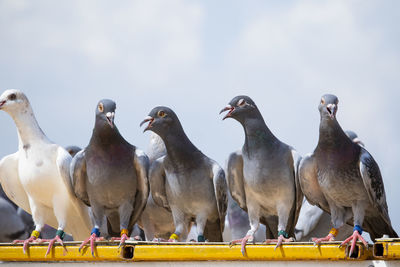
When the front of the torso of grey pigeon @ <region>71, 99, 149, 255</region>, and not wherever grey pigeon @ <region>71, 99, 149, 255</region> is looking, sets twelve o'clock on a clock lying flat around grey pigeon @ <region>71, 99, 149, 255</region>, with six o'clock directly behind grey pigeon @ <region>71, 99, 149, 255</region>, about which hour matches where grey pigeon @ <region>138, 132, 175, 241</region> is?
grey pigeon @ <region>138, 132, 175, 241</region> is roughly at 7 o'clock from grey pigeon @ <region>71, 99, 149, 255</region>.

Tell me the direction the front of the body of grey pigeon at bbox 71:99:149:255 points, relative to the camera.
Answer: toward the camera

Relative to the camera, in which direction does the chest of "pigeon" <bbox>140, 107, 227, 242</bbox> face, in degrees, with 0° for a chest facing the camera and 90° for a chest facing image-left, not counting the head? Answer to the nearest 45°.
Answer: approximately 45°

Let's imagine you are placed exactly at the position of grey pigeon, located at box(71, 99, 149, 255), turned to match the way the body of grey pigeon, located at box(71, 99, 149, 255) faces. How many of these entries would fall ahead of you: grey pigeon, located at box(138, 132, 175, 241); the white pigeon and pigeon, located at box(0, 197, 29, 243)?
0

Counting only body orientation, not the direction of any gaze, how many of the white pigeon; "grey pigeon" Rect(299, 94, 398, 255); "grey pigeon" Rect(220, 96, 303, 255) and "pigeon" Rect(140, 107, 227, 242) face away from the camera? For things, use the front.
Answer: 0

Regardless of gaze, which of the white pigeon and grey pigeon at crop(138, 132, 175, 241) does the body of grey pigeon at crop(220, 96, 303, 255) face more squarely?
the white pigeon

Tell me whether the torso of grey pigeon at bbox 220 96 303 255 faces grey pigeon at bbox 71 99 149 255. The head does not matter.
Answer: no

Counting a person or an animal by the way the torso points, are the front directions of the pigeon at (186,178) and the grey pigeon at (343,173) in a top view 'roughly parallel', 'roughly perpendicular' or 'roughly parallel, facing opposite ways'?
roughly parallel

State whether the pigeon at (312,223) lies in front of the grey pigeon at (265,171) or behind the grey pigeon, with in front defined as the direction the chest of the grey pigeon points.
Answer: behind

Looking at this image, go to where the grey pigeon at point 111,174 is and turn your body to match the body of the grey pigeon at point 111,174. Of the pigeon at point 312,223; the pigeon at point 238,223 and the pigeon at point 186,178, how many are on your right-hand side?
0

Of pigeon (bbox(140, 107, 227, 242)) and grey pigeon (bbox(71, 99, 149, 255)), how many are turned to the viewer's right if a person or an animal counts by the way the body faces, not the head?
0

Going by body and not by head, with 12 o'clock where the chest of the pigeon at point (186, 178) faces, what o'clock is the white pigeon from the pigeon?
The white pigeon is roughly at 2 o'clock from the pigeon.

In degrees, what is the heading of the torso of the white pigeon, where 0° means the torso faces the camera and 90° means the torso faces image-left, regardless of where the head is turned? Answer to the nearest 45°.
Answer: approximately 45°

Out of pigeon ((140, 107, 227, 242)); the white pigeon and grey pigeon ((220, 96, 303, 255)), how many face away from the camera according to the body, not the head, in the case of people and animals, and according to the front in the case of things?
0

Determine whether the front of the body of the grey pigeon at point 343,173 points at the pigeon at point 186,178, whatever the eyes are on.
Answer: no

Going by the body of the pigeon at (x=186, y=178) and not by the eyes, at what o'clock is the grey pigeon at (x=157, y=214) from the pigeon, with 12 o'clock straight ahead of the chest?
The grey pigeon is roughly at 4 o'clock from the pigeon.

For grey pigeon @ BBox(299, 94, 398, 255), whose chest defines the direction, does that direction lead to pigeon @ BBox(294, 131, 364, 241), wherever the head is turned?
no

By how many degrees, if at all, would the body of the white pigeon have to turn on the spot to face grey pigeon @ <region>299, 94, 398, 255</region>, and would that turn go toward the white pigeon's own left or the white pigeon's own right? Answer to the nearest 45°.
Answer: approximately 90° to the white pigeon's own left

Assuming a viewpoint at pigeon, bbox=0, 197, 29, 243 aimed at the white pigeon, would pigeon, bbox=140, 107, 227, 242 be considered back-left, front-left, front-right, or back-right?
front-left
